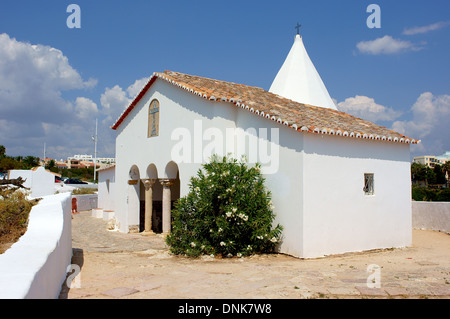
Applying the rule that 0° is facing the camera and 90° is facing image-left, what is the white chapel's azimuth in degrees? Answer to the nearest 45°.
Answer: approximately 45°

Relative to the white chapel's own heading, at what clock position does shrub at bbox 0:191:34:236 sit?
The shrub is roughly at 1 o'clock from the white chapel.

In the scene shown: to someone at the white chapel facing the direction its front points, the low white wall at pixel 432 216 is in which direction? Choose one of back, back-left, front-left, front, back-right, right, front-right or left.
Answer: back

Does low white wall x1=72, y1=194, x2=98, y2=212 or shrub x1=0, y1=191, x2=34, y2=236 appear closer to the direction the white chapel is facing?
the shrub

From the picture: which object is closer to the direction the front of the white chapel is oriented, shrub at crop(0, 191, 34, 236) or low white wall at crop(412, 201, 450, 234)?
the shrub

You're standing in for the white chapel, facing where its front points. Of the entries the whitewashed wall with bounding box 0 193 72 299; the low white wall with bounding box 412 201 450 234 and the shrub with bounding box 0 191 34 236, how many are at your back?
1

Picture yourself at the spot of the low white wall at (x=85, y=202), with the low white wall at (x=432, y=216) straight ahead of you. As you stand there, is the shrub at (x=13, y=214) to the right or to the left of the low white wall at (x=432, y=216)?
right

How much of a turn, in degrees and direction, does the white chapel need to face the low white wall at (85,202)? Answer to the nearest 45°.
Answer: approximately 90° to its right
